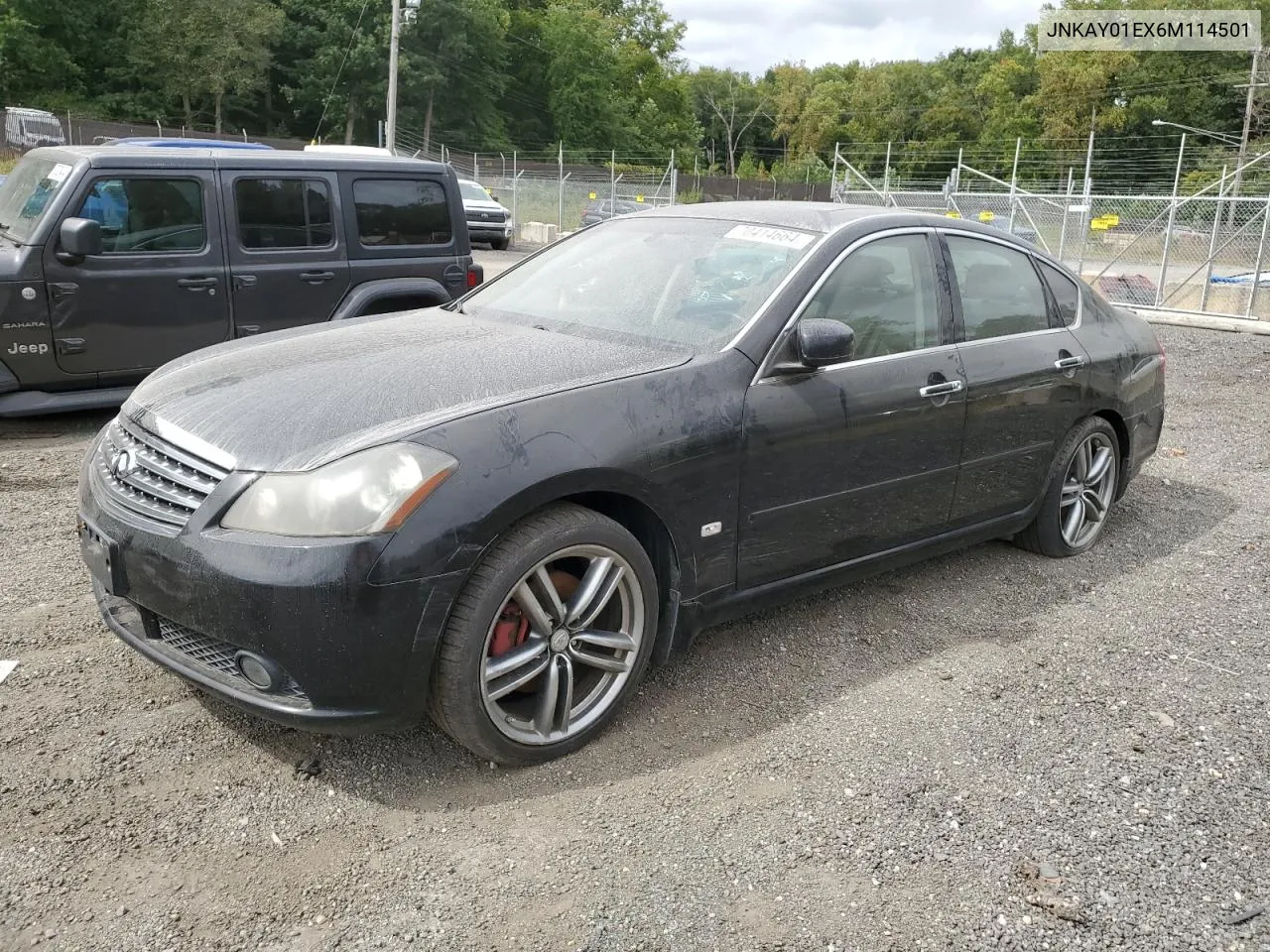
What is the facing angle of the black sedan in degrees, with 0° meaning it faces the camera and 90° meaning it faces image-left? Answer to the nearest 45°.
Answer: approximately 45°

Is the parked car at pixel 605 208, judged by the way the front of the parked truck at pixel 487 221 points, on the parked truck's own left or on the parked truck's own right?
on the parked truck's own left

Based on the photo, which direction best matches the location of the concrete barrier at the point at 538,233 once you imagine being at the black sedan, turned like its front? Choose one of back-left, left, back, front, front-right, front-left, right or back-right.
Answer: back-right

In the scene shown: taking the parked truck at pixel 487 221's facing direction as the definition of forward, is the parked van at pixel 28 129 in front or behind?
behind

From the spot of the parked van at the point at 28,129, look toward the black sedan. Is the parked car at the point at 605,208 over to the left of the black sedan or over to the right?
left

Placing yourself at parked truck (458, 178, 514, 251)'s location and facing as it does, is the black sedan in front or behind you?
in front

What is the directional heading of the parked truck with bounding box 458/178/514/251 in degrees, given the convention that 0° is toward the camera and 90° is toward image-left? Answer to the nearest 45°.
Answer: approximately 315°

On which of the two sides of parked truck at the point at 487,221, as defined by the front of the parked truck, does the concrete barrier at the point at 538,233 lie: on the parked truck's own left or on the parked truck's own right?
on the parked truck's own left

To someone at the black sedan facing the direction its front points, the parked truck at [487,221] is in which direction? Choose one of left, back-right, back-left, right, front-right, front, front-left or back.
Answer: back-right

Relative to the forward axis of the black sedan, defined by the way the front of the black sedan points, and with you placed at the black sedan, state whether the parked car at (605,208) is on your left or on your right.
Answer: on your right

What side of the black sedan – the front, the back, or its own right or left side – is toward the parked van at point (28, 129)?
right

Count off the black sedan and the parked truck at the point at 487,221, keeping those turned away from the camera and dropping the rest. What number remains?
0

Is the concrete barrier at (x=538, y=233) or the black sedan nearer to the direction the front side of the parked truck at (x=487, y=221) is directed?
the black sedan
